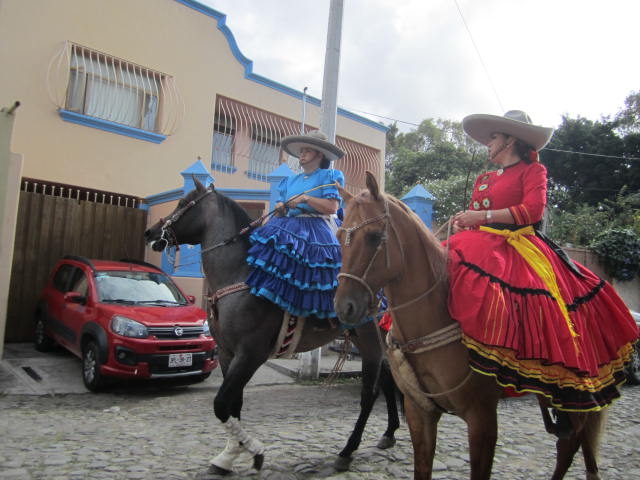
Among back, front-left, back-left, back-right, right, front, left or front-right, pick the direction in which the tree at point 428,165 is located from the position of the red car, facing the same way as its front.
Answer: left

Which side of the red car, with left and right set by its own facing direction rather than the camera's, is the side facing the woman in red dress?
front

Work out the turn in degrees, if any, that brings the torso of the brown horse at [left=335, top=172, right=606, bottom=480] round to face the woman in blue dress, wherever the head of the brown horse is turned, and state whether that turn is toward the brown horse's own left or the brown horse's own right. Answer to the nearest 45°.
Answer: approximately 90° to the brown horse's own right

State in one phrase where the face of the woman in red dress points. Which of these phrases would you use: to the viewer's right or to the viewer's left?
to the viewer's left

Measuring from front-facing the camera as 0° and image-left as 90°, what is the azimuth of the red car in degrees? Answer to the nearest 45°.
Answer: approximately 315°

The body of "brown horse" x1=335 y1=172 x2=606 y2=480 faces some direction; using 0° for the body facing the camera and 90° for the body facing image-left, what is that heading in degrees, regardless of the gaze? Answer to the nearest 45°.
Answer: approximately 45°

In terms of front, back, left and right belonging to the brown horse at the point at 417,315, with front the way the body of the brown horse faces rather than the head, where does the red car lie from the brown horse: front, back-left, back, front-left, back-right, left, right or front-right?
right

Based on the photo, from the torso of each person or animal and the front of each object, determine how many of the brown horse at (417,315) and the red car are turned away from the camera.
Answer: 0

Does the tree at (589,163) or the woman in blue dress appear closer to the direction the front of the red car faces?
the woman in blue dress
